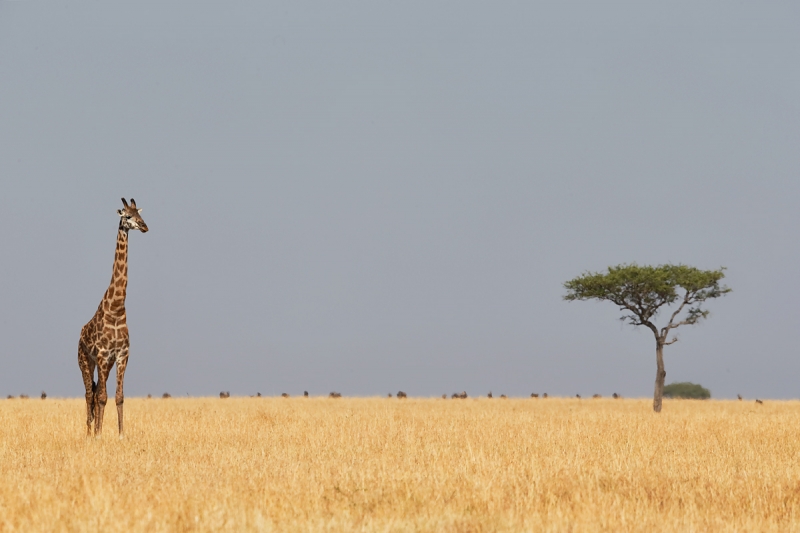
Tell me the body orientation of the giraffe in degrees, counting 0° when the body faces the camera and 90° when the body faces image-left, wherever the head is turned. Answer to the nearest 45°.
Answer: approximately 315°
